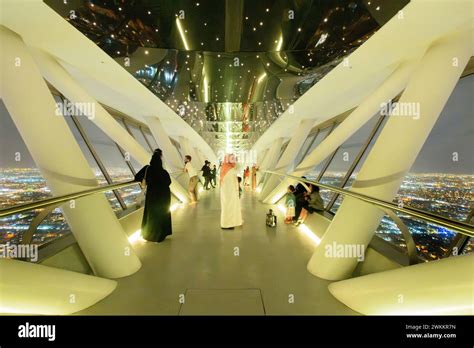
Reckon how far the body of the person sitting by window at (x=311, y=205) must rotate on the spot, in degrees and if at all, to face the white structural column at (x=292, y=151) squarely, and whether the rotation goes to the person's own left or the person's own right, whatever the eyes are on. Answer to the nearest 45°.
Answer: approximately 90° to the person's own right

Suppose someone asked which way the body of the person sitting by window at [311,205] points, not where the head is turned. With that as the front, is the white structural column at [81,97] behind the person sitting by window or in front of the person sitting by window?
in front

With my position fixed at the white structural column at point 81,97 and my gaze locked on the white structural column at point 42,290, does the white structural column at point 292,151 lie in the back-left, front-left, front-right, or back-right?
back-left

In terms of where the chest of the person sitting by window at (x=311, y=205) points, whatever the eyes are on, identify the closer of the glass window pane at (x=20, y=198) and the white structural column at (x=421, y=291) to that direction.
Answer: the glass window pane

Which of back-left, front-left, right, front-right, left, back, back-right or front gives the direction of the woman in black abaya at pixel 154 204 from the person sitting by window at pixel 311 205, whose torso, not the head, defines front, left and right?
front-left

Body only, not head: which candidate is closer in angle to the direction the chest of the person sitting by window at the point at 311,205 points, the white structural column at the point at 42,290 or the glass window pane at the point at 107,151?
the glass window pane

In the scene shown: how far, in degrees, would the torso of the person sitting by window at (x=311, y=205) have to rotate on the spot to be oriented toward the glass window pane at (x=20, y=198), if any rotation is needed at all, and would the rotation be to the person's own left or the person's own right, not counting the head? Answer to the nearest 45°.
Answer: approximately 45° to the person's own left

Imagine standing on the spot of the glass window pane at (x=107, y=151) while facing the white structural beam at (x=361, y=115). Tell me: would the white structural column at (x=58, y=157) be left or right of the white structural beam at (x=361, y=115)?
right

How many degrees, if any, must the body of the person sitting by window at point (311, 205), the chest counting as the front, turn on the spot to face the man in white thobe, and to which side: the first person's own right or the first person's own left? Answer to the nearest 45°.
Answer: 0° — they already face them

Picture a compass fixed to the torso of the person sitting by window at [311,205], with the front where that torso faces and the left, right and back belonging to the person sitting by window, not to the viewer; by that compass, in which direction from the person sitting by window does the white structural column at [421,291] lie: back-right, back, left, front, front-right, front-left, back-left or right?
left

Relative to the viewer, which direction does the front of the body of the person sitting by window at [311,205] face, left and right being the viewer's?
facing to the left of the viewer
